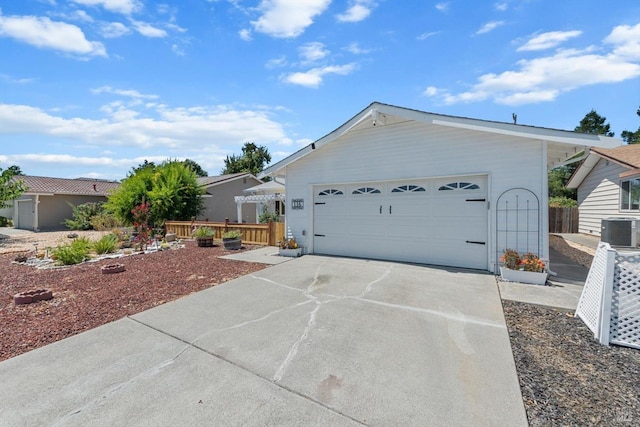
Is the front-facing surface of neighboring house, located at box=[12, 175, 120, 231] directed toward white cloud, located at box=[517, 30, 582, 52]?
no

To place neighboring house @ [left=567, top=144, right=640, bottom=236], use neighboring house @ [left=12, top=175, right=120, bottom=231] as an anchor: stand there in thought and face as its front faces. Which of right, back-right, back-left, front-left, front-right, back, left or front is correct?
left

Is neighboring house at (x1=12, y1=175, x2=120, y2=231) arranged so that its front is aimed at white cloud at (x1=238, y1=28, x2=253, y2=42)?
no

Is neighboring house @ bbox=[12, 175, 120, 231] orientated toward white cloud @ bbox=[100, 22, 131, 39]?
no

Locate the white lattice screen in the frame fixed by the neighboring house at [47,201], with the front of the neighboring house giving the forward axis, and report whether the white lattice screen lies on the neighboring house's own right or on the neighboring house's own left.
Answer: on the neighboring house's own left

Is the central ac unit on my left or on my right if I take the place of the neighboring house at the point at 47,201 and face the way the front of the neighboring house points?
on my left

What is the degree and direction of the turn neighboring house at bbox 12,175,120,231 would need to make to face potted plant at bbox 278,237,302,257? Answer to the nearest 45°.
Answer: approximately 45° to its left

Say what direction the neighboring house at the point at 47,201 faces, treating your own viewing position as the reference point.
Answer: facing the viewer and to the left of the viewer

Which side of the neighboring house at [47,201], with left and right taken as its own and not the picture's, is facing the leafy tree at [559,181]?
left
